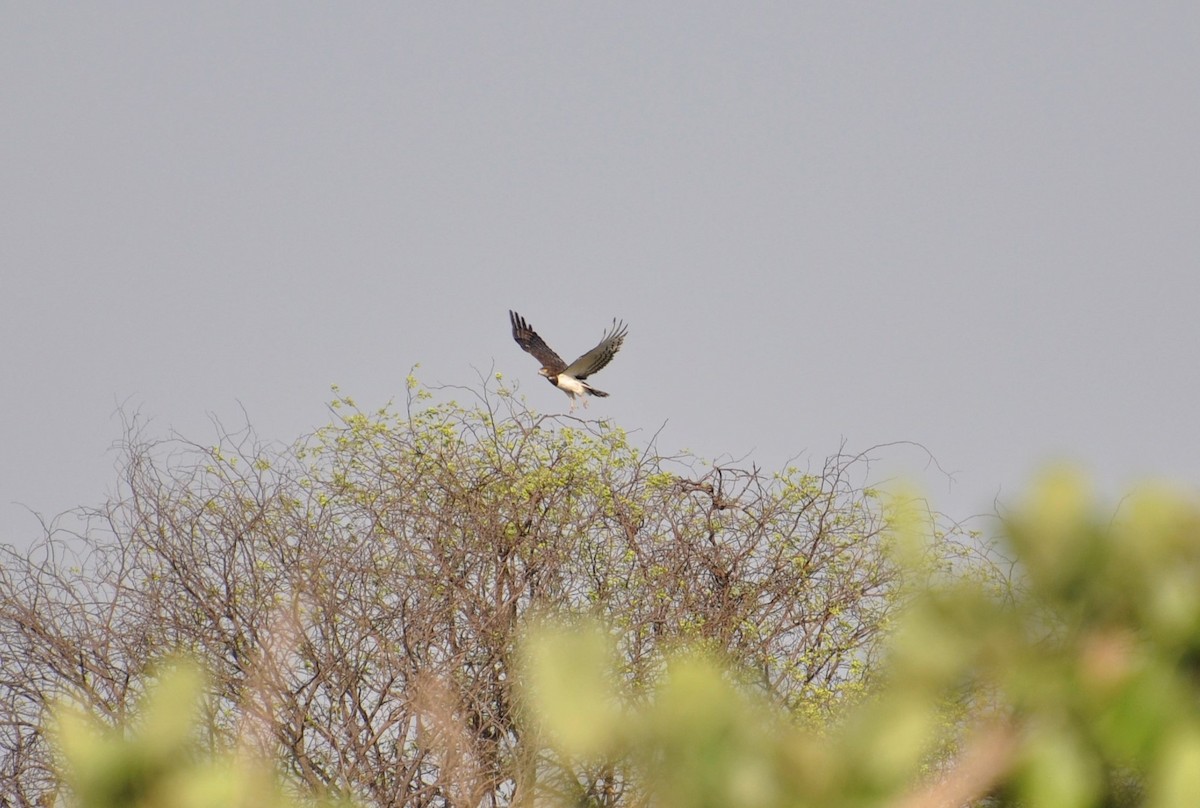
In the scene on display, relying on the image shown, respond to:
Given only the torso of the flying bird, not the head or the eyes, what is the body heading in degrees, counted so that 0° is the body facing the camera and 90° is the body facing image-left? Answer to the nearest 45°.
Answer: approximately 45°
